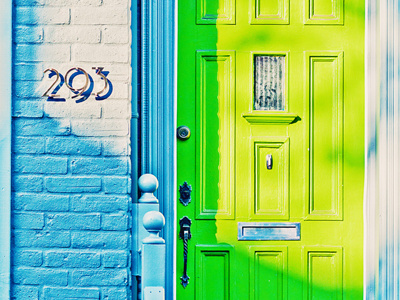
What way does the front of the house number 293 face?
toward the camera

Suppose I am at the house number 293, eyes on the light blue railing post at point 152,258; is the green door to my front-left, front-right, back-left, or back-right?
front-left

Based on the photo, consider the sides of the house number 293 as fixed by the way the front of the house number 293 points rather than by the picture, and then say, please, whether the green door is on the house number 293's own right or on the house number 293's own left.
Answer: on the house number 293's own left

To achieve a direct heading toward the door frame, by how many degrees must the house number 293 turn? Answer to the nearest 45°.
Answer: approximately 90° to its left

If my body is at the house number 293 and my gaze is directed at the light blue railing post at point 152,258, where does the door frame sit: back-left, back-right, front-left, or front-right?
front-left

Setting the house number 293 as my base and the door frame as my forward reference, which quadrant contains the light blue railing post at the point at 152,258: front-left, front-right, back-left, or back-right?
front-right
